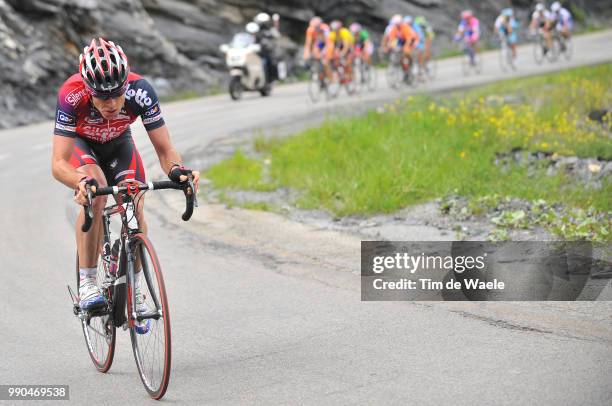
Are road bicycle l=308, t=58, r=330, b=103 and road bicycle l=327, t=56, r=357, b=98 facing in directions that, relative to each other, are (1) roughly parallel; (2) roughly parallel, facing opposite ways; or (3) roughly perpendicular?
roughly parallel

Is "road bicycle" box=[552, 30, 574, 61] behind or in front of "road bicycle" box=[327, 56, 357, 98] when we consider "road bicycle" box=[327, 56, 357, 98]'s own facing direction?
behind

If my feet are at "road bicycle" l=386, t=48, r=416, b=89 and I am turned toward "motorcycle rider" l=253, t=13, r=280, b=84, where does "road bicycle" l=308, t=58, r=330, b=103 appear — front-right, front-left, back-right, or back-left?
front-left

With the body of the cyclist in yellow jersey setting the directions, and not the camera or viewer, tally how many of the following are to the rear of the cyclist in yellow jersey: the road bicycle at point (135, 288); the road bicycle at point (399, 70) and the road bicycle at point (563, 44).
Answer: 2

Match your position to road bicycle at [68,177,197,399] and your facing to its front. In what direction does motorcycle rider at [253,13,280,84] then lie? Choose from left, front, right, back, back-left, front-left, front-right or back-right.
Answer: back

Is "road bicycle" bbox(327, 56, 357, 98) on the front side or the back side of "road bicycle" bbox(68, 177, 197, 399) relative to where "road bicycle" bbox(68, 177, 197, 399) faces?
on the back side

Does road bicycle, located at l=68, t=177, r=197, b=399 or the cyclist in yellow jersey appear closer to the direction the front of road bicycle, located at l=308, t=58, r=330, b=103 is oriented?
the road bicycle

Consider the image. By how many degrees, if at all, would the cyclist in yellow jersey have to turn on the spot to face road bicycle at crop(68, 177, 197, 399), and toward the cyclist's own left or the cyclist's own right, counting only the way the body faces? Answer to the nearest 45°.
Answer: approximately 45° to the cyclist's own left

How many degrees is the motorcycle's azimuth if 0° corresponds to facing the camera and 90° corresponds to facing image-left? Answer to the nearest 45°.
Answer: approximately 45°

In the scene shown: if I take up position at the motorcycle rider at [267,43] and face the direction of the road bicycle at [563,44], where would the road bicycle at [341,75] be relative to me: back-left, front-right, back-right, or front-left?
front-right

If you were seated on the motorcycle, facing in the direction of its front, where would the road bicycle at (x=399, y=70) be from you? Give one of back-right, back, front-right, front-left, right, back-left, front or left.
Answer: back-left

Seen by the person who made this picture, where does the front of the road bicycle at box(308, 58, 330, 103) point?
facing the viewer and to the left of the viewer

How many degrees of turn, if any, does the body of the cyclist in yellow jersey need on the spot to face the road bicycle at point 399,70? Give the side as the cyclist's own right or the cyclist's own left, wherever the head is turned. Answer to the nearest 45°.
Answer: approximately 180°

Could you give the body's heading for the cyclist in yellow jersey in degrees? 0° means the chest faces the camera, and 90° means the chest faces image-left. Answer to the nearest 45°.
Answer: approximately 45°

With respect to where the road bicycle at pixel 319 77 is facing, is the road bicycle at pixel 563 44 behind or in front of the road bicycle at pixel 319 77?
behind

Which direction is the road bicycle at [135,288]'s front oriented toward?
toward the camera

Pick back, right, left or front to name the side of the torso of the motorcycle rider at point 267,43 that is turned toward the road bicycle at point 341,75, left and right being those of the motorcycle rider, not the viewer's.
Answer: left
